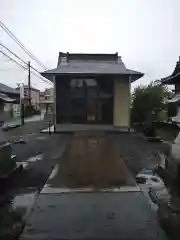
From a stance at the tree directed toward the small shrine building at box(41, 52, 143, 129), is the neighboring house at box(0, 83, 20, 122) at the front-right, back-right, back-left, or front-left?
front-right

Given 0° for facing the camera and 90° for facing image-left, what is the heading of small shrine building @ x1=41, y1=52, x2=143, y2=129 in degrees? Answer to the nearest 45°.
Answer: approximately 0°

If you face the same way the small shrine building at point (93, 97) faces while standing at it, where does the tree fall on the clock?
The tree is roughly at 9 o'clock from the small shrine building.
